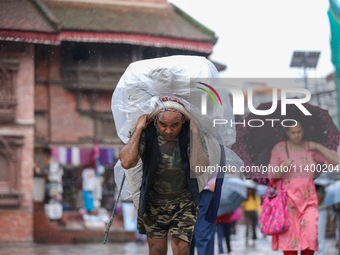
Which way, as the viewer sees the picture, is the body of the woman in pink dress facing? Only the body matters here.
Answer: toward the camera

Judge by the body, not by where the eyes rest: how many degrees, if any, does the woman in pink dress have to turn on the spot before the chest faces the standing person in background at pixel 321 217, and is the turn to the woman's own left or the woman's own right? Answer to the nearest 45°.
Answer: approximately 180°

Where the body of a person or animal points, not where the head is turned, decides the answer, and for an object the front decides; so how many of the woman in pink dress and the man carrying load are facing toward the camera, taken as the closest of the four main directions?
2

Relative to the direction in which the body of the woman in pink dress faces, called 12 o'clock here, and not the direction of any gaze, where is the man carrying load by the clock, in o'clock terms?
The man carrying load is roughly at 1 o'clock from the woman in pink dress.

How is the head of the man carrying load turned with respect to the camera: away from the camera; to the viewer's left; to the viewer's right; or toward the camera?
toward the camera

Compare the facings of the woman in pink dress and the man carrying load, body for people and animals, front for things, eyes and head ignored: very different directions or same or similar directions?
same or similar directions

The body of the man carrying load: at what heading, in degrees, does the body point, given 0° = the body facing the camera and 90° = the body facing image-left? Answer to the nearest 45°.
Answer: approximately 0°

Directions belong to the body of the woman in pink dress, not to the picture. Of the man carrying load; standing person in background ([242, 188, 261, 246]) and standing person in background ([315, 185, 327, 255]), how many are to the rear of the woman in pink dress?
2

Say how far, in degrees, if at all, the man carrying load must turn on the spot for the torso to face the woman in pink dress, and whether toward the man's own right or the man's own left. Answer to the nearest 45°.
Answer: approximately 135° to the man's own left
